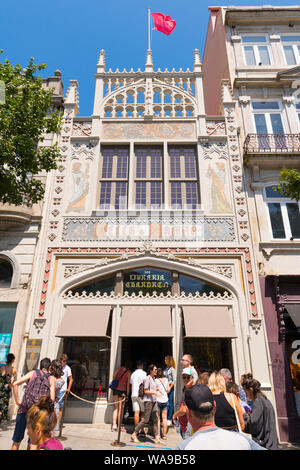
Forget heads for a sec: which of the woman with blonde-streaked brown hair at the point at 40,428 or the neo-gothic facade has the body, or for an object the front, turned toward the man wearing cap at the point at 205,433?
the neo-gothic facade

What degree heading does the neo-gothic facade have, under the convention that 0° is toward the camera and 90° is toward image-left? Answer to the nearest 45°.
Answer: approximately 0°

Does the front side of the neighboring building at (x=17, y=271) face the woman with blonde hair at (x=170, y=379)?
no

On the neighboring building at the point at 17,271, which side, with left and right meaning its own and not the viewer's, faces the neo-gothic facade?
left

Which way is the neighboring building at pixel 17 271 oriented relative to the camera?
toward the camera

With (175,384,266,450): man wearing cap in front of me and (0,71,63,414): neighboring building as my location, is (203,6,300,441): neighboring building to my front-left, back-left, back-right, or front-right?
front-left

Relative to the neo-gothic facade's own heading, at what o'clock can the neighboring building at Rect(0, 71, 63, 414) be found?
The neighboring building is roughly at 3 o'clock from the neo-gothic facade.

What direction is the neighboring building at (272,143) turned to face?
toward the camera

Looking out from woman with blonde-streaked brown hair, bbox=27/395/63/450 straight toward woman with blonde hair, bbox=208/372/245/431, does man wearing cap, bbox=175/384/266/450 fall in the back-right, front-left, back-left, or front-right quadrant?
front-right

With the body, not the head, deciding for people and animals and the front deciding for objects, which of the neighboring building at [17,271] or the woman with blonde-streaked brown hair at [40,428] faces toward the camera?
the neighboring building

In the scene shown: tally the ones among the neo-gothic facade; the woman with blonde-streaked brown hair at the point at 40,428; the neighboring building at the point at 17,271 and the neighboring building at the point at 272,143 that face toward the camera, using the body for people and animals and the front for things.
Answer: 3

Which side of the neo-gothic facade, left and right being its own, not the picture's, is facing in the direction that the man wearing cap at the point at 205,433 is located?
front

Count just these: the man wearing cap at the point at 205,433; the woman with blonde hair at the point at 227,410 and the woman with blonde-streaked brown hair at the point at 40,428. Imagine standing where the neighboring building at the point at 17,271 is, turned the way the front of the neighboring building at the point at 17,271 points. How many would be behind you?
0

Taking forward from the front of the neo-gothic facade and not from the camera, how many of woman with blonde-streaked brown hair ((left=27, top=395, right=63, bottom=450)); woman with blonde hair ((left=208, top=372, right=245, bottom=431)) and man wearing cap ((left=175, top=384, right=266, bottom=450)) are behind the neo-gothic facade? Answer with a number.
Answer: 0

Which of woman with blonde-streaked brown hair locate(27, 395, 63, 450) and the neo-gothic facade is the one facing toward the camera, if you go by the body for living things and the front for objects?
the neo-gothic facade

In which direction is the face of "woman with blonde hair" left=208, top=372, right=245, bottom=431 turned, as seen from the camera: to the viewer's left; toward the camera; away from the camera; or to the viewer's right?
away from the camera

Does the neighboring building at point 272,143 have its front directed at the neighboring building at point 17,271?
no

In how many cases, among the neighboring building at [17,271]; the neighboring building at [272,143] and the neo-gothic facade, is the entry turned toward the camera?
3
